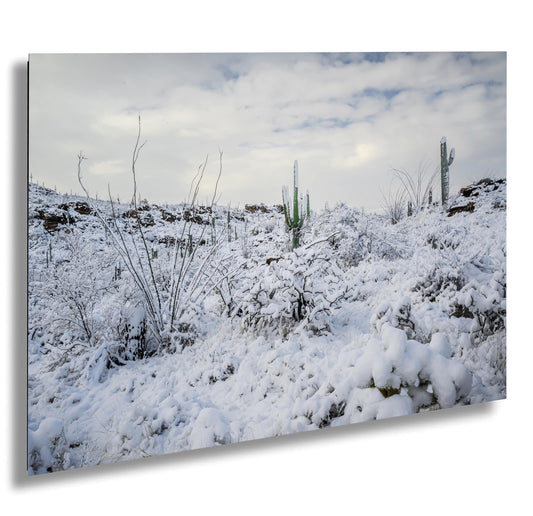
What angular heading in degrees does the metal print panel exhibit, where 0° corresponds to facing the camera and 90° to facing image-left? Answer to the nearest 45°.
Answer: approximately 315°
